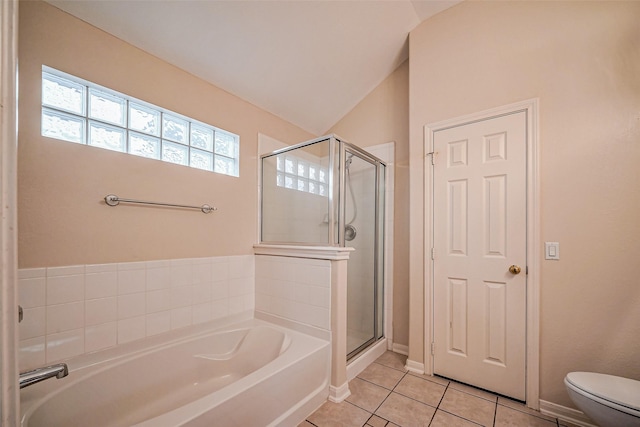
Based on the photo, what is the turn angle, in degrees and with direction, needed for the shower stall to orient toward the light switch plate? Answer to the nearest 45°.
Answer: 0° — it already faces it

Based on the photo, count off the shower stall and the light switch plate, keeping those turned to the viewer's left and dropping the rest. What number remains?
0

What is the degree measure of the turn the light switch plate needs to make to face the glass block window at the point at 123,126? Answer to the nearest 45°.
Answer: approximately 45° to its right

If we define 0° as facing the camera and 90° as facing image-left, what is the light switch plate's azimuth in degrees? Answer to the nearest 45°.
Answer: approximately 0°

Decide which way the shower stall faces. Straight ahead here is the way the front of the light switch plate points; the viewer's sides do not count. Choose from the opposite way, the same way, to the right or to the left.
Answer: to the left

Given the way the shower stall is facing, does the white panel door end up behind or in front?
in front

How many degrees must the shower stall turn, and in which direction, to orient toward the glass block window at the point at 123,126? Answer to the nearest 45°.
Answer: approximately 90° to its right
